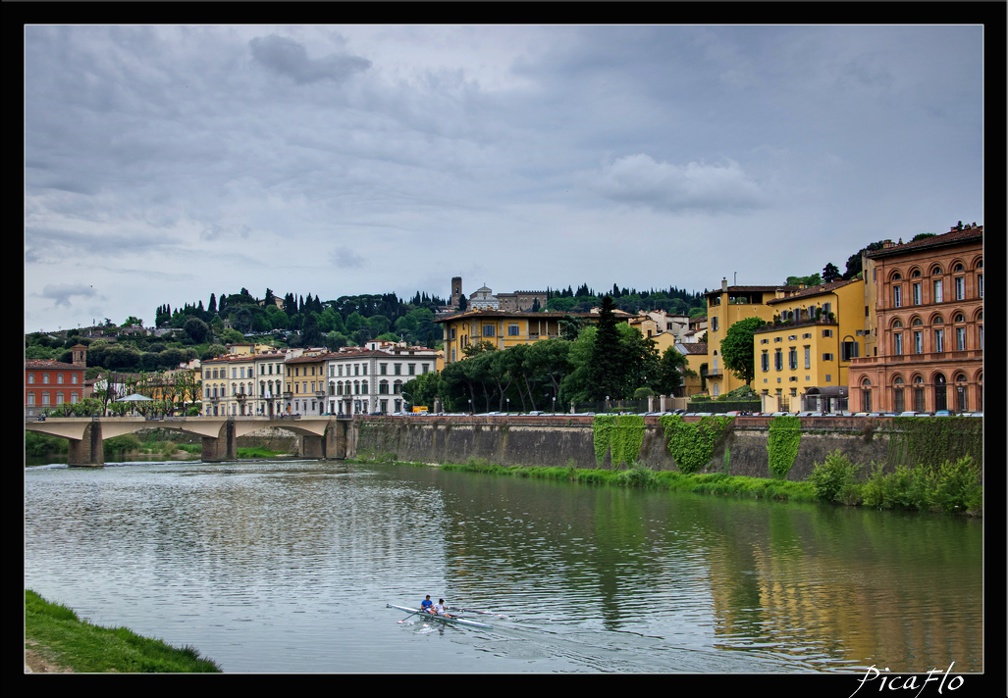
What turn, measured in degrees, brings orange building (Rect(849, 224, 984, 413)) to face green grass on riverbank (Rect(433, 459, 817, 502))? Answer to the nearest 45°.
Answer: approximately 45° to its right

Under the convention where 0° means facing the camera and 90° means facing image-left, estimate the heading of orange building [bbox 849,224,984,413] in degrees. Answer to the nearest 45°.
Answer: approximately 45°

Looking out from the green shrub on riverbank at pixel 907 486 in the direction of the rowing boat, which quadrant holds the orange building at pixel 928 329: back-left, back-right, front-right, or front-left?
back-right

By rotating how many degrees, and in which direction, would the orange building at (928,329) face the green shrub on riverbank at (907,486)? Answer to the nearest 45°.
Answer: approximately 45° to its left
